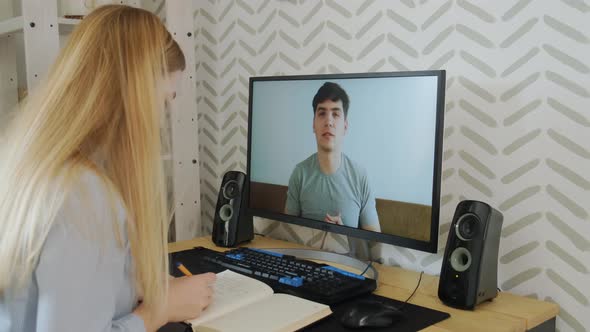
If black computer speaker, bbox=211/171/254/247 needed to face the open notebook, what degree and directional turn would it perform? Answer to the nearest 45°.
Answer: approximately 45° to its left

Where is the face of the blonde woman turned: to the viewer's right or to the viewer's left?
to the viewer's right

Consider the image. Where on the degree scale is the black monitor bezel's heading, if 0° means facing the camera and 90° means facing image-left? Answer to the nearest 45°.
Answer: approximately 45°

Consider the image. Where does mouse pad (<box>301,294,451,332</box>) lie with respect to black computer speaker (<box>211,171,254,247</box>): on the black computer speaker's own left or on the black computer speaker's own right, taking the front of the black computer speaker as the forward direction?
on the black computer speaker's own left

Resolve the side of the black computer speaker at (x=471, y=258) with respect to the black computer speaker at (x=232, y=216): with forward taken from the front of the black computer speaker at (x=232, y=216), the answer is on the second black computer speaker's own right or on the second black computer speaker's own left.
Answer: on the second black computer speaker's own left

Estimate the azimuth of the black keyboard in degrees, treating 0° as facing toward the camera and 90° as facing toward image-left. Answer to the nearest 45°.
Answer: approximately 45°
